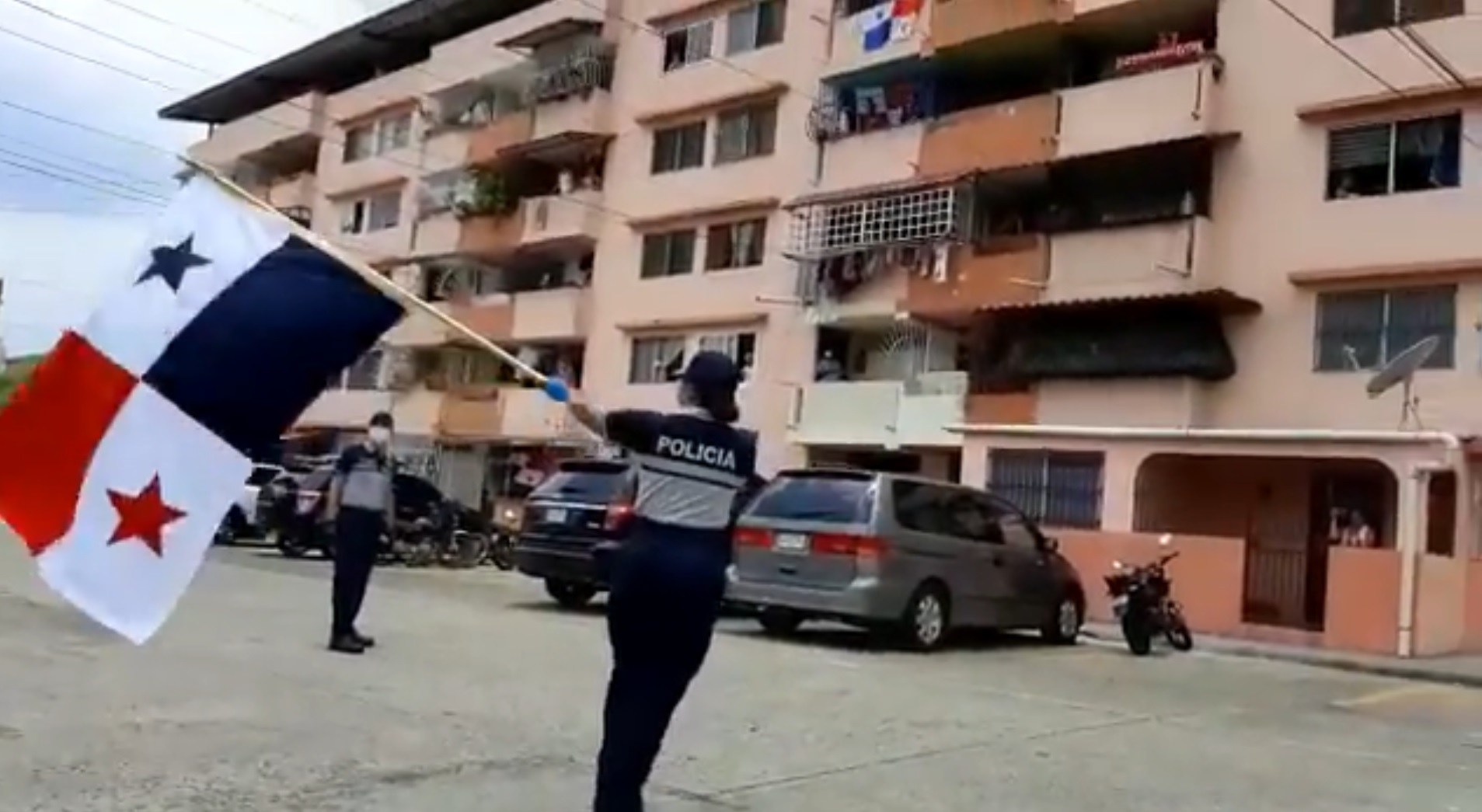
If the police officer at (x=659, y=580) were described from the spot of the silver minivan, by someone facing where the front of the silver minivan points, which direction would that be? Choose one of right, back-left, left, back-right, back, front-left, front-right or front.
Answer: back-right

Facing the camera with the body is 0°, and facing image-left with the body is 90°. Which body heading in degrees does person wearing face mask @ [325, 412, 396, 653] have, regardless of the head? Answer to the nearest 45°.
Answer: approximately 315°

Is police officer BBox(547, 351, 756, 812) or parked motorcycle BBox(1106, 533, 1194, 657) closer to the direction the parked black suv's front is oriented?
the parked motorcycle

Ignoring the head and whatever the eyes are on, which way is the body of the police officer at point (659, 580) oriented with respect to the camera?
away from the camera

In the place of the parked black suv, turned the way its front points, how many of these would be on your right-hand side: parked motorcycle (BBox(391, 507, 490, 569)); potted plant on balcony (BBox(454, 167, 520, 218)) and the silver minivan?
1

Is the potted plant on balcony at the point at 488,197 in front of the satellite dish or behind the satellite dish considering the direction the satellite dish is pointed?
in front

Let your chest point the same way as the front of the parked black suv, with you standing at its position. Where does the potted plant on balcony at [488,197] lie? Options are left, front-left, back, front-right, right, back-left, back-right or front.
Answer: front-left
